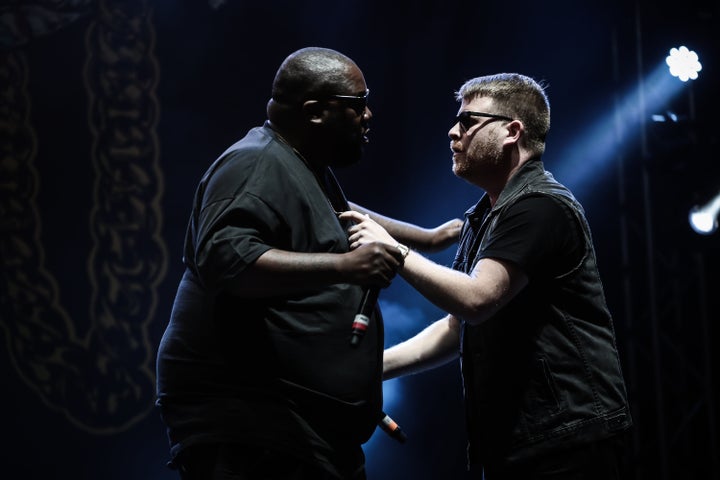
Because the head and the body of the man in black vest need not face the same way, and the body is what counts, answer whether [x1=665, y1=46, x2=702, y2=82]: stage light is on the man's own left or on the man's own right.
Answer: on the man's own right

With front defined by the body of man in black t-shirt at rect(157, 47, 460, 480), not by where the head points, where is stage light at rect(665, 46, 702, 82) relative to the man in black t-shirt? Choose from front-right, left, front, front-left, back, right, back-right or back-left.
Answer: front-left

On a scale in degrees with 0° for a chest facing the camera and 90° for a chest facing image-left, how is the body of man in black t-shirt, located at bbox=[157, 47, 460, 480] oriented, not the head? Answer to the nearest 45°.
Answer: approximately 270°

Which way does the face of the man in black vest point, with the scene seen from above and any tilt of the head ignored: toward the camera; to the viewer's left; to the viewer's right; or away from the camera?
to the viewer's left

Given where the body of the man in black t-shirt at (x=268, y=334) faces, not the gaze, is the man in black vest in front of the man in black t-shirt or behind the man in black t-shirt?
in front

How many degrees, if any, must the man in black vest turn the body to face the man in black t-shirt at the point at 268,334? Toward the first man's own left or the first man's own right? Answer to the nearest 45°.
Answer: approximately 45° to the first man's own left

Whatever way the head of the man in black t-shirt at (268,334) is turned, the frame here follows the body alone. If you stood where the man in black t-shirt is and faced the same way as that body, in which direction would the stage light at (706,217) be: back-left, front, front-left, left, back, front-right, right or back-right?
front-left

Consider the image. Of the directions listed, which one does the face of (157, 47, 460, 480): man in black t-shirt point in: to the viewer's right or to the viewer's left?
to the viewer's right

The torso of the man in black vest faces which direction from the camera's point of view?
to the viewer's left

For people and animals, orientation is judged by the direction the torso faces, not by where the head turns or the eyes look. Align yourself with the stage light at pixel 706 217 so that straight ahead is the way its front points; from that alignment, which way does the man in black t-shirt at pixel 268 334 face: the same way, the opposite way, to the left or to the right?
to the left

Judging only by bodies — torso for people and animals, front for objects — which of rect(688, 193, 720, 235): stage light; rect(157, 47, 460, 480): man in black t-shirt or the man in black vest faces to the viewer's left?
the man in black vest

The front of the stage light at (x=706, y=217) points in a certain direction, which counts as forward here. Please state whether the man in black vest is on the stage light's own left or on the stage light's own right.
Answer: on the stage light's own right
